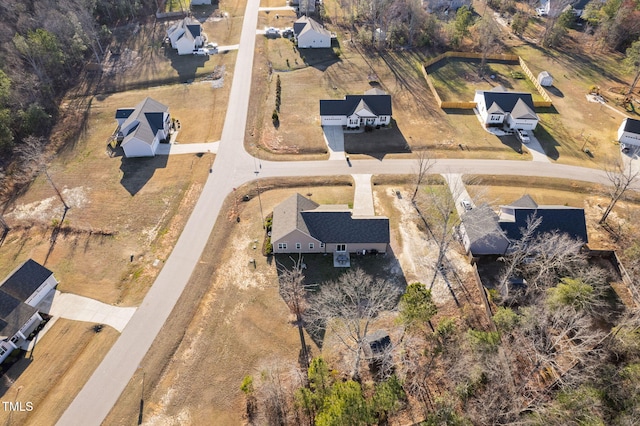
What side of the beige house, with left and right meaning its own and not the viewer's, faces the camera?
back

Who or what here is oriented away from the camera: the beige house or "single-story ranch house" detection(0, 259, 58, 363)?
the beige house

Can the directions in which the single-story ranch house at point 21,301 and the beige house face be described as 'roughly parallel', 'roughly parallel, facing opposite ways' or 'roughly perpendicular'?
roughly perpendicular

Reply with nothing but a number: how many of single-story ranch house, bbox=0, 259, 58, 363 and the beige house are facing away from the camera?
1

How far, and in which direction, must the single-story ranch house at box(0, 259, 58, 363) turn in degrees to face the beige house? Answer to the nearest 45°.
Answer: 0° — it already faces it

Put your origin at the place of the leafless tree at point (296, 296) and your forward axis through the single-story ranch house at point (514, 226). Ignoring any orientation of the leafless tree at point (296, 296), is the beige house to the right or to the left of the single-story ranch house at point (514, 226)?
left

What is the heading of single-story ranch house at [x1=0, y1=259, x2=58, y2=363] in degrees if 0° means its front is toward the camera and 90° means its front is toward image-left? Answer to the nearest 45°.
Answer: approximately 315°

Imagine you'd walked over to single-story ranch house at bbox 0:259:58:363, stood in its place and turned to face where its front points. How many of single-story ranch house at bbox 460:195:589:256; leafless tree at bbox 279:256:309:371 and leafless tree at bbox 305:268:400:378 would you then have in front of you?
3

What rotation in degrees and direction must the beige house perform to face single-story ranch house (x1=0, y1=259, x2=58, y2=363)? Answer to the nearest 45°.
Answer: approximately 90° to its left

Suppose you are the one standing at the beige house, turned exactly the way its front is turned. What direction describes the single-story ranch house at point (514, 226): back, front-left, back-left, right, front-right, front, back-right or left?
right

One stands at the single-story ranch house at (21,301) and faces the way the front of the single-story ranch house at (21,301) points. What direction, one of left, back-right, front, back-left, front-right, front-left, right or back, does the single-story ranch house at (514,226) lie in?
front

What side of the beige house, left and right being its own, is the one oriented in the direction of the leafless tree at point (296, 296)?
back

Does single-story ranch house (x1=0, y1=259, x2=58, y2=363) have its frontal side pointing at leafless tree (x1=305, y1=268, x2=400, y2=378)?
yes

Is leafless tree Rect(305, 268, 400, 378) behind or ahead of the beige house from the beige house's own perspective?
behind

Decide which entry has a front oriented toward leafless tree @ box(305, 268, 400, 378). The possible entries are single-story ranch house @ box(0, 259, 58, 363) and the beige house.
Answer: the single-story ranch house
